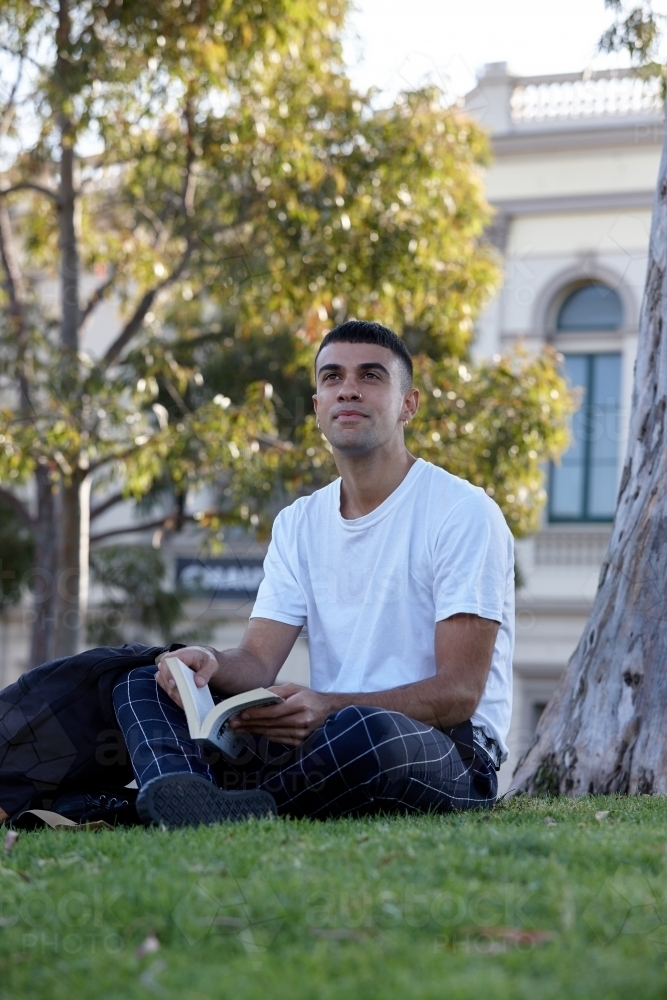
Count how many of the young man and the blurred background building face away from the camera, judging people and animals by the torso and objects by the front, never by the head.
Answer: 0

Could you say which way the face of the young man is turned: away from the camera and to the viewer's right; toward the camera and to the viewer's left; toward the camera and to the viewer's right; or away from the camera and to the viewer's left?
toward the camera and to the viewer's left

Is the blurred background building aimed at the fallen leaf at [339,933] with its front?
yes

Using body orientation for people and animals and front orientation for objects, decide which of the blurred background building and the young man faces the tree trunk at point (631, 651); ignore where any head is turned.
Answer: the blurred background building

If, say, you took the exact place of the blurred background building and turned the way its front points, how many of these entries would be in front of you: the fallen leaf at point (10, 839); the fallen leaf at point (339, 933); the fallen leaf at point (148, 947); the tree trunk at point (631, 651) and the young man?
5

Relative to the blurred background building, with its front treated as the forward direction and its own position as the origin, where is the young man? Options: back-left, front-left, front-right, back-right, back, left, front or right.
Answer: front

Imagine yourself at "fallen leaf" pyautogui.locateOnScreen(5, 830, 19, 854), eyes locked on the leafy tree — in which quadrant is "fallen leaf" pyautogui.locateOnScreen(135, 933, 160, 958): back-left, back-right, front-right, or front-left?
back-right

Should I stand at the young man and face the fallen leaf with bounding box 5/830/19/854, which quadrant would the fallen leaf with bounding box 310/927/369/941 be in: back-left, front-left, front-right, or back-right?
front-left

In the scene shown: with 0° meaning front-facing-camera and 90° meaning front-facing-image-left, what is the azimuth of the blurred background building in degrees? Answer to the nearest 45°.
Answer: approximately 0°

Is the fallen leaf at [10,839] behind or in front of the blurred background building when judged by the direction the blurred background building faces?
in front

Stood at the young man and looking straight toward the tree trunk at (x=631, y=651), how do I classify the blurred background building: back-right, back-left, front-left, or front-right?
front-left

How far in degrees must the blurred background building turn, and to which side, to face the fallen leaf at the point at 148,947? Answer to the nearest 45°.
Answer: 0° — it already faces it

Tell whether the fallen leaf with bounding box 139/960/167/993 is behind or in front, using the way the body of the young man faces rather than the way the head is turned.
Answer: in front
